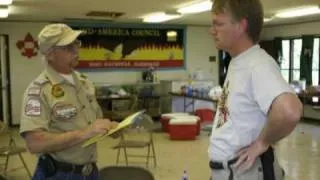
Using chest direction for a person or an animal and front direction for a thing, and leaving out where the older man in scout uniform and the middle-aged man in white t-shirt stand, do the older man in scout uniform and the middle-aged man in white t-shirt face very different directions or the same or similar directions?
very different directions

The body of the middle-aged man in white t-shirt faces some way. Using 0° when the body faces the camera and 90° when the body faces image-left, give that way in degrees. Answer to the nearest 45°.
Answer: approximately 90°

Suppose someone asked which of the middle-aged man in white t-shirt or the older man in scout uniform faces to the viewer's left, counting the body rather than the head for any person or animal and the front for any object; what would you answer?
the middle-aged man in white t-shirt

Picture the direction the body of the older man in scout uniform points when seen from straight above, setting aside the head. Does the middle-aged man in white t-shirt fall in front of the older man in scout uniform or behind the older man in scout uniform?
in front

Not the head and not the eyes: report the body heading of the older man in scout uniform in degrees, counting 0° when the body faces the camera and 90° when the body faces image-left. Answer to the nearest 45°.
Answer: approximately 315°

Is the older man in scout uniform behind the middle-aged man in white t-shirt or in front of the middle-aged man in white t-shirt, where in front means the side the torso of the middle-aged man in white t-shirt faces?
in front

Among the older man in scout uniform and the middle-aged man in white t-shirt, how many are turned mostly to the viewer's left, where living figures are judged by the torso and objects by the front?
1

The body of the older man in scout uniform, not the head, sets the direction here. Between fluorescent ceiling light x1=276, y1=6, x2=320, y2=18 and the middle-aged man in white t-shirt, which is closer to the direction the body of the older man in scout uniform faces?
the middle-aged man in white t-shirt

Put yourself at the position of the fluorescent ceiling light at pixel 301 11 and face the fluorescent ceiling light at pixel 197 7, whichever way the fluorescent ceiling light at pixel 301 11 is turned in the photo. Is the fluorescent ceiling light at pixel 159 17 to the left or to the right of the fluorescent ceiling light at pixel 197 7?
right

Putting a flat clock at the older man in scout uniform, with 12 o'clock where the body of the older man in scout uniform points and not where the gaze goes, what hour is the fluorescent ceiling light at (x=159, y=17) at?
The fluorescent ceiling light is roughly at 8 o'clock from the older man in scout uniform.

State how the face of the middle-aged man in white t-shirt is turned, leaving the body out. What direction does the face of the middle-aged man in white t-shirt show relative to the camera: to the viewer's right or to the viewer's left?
to the viewer's left

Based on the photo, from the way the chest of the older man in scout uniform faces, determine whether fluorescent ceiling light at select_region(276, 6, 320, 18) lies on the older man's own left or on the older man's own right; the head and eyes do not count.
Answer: on the older man's own left

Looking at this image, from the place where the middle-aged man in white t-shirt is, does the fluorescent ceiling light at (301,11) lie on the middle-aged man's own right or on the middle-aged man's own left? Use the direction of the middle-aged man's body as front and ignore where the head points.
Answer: on the middle-aged man's own right

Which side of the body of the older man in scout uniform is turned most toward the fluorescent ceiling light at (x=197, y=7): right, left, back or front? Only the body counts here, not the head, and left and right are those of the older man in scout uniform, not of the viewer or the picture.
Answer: left
